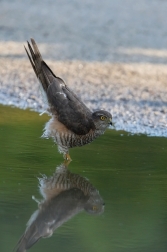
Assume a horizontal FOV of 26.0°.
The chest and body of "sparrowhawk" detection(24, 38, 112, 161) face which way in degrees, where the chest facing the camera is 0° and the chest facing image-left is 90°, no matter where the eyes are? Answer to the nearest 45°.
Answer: approximately 270°
